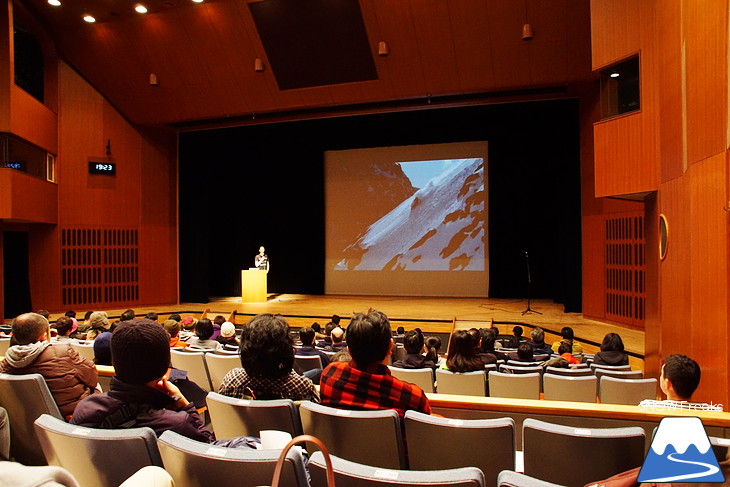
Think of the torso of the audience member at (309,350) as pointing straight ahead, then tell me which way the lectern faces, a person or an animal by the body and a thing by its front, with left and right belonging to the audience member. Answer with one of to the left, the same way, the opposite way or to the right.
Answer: the opposite way

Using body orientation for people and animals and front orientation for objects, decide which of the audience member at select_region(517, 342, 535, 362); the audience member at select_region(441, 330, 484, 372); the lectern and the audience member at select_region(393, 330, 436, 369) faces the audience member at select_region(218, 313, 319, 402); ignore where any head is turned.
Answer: the lectern

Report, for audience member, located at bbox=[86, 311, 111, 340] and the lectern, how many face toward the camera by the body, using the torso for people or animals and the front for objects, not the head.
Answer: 1

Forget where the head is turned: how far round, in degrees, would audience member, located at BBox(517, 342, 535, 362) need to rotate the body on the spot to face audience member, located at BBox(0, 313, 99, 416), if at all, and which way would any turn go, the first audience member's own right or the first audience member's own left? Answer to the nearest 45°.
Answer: approximately 135° to the first audience member's own left

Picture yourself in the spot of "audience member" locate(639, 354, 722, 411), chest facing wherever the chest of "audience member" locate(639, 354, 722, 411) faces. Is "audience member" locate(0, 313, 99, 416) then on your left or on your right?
on your left

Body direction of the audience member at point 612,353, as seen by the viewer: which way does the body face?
away from the camera

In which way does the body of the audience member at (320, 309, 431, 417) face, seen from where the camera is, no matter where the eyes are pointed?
away from the camera

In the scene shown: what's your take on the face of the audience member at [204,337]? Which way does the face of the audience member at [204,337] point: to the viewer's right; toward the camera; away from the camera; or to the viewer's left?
away from the camera

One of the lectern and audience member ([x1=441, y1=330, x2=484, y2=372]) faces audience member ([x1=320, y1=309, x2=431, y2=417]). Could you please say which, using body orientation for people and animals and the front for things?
the lectern

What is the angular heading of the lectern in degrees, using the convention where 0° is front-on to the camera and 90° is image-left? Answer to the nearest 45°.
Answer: approximately 0°

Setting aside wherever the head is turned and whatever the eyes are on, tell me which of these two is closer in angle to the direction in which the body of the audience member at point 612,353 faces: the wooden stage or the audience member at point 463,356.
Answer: the wooden stage

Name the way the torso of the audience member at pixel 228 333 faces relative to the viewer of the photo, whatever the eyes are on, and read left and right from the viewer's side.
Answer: facing away from the viewer

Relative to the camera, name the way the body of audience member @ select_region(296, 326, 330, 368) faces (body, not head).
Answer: away from the camera
